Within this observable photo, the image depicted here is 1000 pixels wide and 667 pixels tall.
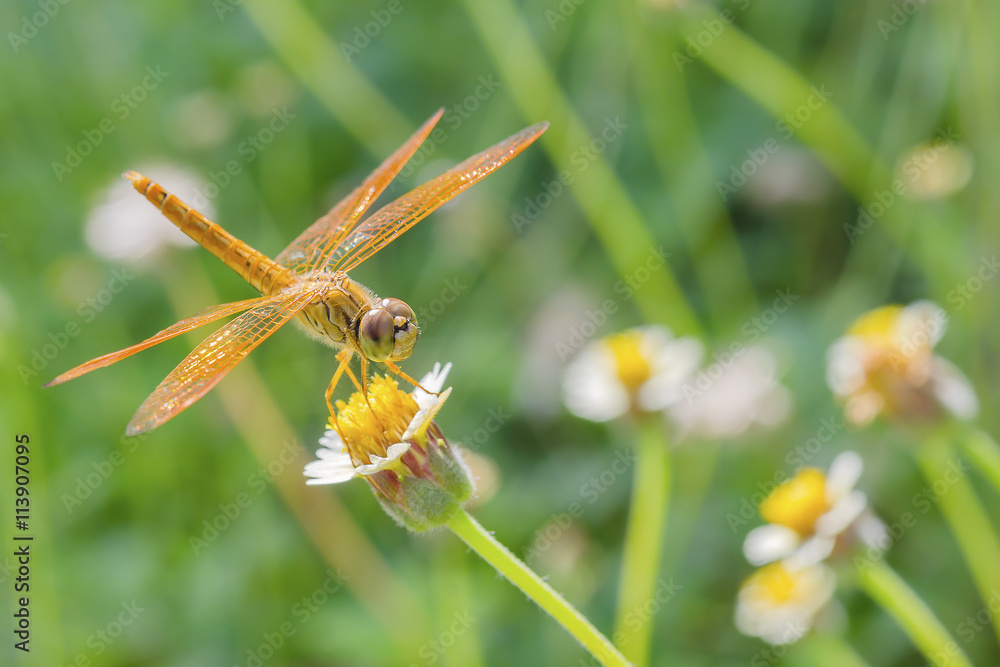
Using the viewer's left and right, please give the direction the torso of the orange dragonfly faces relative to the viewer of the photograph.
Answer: facing the viewer and to the right of the viewer

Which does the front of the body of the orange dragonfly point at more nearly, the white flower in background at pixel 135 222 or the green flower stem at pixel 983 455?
the green flower stem

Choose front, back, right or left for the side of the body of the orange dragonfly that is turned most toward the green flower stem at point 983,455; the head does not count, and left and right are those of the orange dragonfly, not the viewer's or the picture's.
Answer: front

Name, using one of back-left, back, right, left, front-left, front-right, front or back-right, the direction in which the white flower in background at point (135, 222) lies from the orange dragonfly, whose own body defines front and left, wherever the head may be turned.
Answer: back-left
